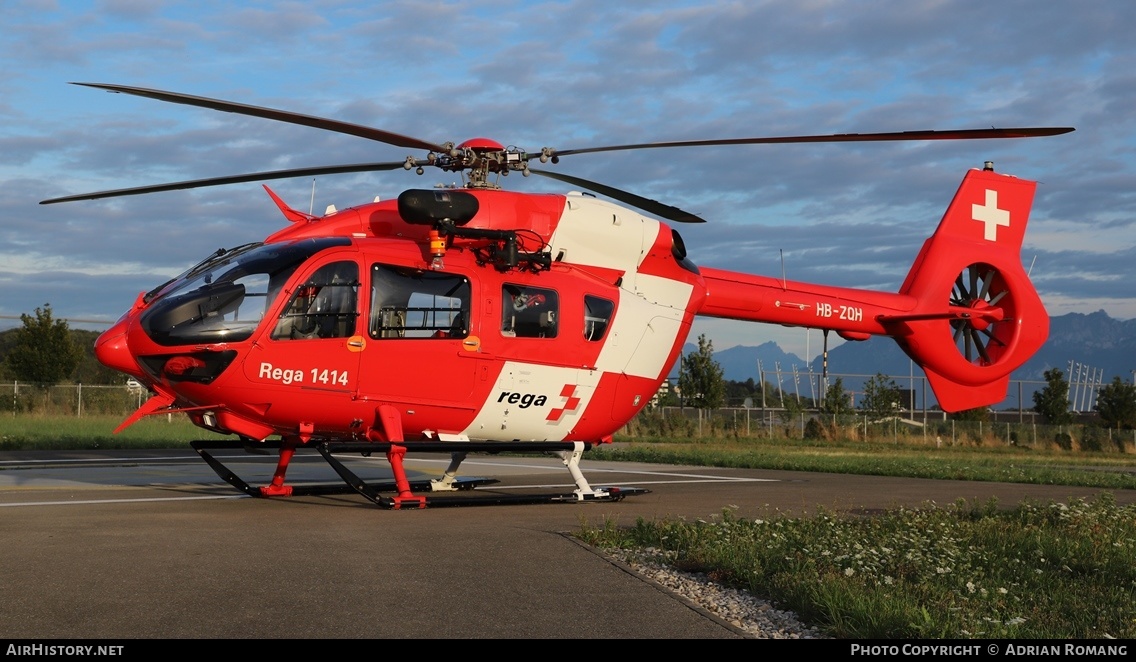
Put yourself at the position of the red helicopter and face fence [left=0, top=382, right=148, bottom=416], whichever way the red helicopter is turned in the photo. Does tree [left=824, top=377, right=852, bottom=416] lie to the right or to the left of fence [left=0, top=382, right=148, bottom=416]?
right

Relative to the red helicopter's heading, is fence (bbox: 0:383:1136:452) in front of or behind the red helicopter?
behind

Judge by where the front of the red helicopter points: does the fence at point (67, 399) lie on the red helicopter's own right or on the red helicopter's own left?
on the red helicopter's own right

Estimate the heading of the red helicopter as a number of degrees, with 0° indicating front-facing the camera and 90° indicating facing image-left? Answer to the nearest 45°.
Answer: approximately 45°

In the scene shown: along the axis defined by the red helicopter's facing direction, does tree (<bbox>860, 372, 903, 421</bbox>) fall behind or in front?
behind

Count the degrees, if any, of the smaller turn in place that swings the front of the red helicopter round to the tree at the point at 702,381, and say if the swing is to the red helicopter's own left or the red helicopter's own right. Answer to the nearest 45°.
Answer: approximately 135° to the red helicopter's own right

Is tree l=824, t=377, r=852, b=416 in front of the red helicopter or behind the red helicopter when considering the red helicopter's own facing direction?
behind

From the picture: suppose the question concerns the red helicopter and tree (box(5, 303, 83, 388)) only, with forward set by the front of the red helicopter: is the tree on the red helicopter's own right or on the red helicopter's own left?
on the red helicopter's own right
